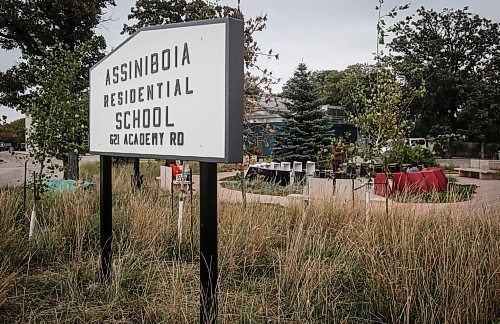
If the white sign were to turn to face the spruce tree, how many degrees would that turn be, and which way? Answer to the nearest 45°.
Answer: approximately 135° to its right

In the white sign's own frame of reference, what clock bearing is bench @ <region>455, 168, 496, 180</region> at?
The bench is roughly at 6 o'clock from the white sign.

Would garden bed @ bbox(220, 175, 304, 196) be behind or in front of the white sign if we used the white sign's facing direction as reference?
behind

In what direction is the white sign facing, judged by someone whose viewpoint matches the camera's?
facing the viewer and to the left of the viewer

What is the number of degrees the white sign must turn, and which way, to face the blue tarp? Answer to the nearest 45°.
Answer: approximately 135° to its right

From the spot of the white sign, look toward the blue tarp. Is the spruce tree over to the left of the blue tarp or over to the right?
right

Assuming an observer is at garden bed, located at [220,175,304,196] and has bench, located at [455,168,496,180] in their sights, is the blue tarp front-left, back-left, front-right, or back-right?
back-left
